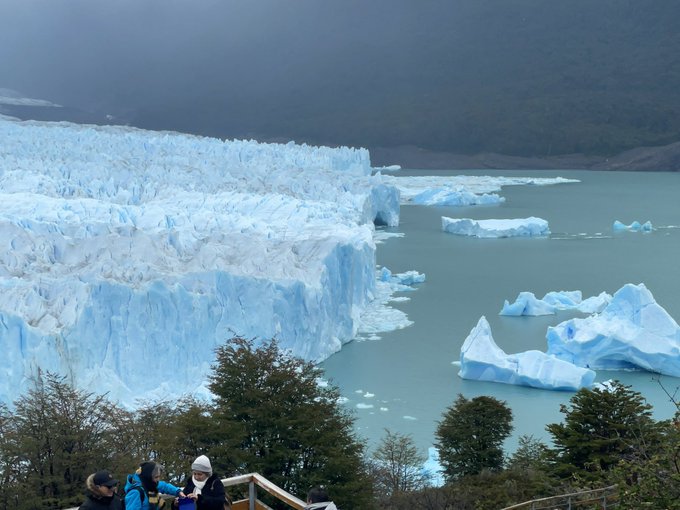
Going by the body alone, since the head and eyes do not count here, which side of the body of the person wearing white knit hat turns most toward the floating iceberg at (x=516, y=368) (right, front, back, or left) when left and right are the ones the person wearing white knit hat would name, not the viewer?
back

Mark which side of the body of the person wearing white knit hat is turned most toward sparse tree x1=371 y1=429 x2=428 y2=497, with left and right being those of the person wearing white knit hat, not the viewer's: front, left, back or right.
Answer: back

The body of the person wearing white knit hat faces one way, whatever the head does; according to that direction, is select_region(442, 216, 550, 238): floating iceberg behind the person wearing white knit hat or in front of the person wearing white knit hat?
behind

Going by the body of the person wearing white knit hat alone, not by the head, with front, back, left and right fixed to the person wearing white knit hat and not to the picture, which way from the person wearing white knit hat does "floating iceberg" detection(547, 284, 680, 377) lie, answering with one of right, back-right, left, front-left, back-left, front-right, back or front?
back

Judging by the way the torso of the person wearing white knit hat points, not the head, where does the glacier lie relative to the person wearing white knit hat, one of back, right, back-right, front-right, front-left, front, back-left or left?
back-right

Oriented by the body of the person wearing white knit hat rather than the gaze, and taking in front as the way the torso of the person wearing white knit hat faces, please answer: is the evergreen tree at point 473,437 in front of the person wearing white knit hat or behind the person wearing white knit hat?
behind

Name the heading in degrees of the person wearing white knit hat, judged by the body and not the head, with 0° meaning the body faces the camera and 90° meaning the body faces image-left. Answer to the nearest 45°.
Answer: approximately 45°

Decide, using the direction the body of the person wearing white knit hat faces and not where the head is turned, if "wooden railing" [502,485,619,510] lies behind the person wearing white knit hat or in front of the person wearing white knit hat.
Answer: behind
